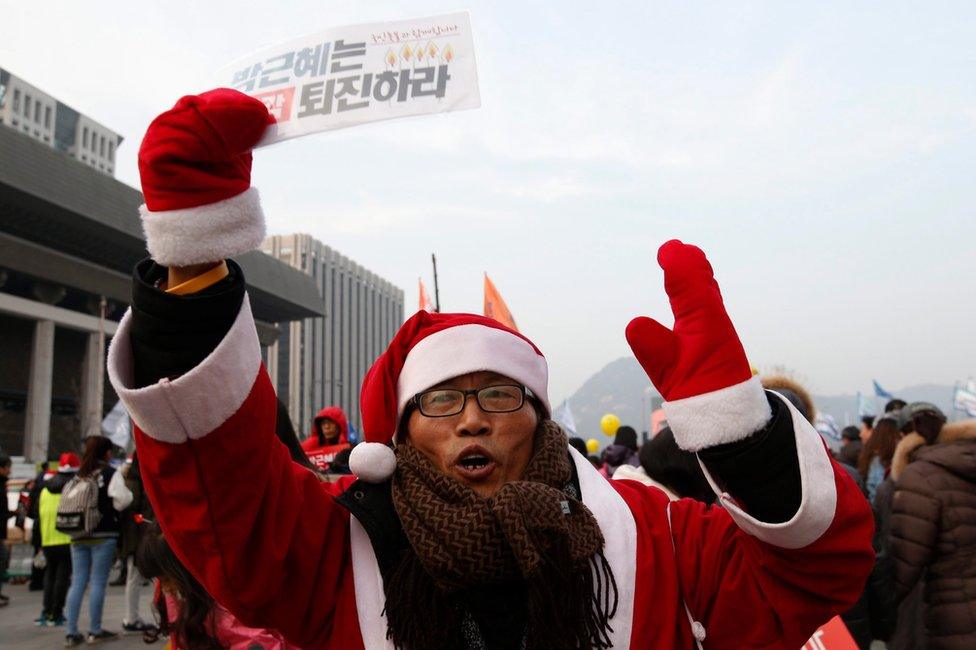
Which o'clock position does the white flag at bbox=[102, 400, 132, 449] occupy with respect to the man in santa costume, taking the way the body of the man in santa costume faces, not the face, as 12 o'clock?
The white flag is roughly at 5 o'clock from the man in santa costume.

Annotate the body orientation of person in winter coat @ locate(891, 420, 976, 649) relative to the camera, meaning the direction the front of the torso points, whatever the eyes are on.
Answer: away from the camera

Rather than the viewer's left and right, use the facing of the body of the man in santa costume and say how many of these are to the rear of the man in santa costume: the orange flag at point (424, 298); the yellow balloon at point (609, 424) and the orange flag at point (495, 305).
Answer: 3

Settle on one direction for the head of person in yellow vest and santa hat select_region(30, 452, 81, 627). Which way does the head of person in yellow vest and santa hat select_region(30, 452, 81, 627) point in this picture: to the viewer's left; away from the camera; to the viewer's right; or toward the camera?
away from the camera
